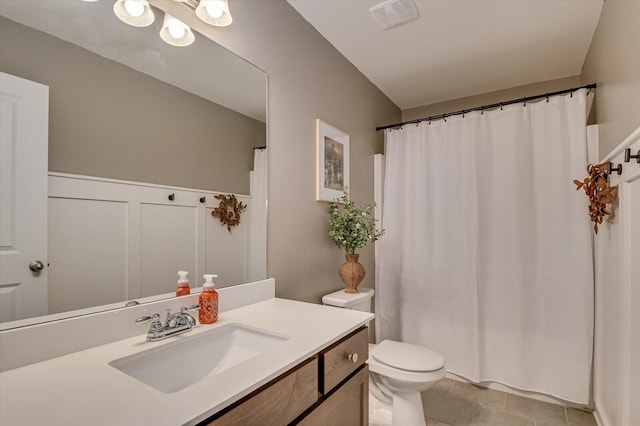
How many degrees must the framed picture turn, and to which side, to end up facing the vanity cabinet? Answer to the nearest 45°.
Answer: approximately 45° to its right

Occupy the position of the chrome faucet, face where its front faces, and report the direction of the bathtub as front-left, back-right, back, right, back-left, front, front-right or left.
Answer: front-left

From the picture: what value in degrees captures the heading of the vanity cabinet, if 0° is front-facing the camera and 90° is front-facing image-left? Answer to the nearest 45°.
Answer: approximately 315°

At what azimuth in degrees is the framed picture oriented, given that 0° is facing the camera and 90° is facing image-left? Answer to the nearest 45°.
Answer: approximately 315°

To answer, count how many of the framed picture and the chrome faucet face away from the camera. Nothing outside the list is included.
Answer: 0

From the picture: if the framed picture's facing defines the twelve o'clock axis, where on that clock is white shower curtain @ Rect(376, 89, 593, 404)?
The white shower curtain is roughly at 10 o'clock from the framed picture.

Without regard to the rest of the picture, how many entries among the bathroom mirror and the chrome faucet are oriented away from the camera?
0

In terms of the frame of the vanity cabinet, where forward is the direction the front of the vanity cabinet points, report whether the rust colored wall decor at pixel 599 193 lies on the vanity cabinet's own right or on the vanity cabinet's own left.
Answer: on the vanity cabinet's own left
